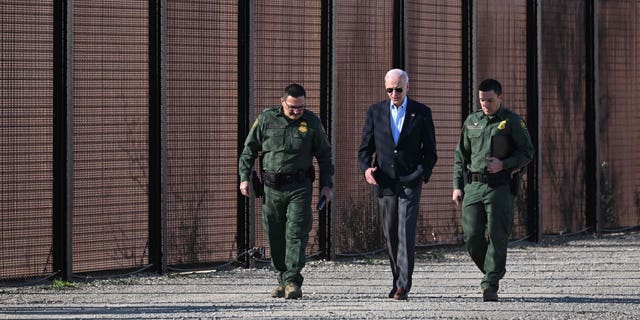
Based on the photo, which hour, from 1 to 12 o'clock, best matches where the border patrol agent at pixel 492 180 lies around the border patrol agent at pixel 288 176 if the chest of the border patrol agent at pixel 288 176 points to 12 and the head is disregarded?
the border patrol agent at pixel 492 180 is roughly at 9 o'clock from the border patrol agent at pixel 288 176.

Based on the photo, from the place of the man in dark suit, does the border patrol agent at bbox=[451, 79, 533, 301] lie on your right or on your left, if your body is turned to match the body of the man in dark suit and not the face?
on your left

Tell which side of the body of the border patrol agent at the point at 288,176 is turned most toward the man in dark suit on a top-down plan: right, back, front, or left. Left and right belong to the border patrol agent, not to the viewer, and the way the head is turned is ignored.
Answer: left

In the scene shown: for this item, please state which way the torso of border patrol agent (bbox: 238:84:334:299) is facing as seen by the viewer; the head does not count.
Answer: toward the camera

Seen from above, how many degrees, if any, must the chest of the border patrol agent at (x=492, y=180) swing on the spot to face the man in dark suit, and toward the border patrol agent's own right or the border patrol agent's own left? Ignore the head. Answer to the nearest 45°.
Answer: approximately 90° to the border patrol agent's own right

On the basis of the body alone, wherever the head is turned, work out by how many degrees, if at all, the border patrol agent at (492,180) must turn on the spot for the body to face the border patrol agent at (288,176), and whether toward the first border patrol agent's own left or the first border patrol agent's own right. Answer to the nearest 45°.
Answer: approximately 90° to the first border patrol agent's own right

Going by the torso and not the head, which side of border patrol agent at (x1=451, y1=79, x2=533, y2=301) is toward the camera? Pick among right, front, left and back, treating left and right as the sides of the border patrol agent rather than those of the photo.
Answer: front

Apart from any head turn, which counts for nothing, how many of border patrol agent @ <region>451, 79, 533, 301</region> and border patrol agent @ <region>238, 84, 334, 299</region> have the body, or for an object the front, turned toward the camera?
2
